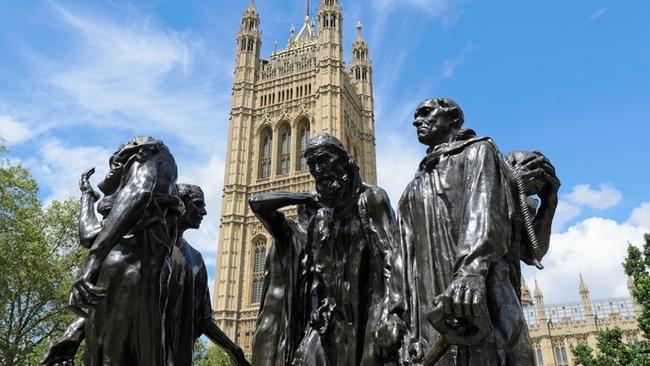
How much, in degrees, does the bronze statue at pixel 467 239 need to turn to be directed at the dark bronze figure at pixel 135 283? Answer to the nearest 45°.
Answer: approximately 45° to its right

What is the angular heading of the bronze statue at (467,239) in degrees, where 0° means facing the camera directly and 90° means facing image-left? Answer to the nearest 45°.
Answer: approximately 45°

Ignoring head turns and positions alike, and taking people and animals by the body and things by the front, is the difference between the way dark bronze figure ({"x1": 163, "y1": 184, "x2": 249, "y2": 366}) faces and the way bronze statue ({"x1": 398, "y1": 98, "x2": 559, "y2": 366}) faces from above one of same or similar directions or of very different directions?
very different directions

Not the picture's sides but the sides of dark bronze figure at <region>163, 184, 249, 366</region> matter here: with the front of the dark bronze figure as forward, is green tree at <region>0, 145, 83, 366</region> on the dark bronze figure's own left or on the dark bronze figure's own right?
on the dark bronze figure's own left

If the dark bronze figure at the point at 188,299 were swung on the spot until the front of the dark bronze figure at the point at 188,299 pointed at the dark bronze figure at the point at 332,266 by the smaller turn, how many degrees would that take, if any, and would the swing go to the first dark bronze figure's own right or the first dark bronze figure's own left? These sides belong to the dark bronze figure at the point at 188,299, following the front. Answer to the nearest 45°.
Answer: approximately 45° to the first dark bronze figure's own right

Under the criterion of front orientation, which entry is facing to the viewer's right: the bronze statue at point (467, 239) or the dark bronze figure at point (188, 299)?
the dark bronze figure

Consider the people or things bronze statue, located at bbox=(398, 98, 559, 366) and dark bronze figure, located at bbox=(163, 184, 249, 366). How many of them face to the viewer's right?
1

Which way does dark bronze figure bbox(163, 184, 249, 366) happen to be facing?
to the viewer's right

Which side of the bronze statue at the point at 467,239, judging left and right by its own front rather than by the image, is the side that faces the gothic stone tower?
right

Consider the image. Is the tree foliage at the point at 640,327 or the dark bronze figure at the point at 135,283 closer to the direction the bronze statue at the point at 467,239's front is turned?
the dark bronze figure

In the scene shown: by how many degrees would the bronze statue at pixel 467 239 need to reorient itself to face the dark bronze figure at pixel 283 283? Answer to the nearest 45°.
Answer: approximately 90° to its right

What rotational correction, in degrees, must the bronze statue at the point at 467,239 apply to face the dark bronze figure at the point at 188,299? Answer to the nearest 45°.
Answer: approximately 90° to its right
